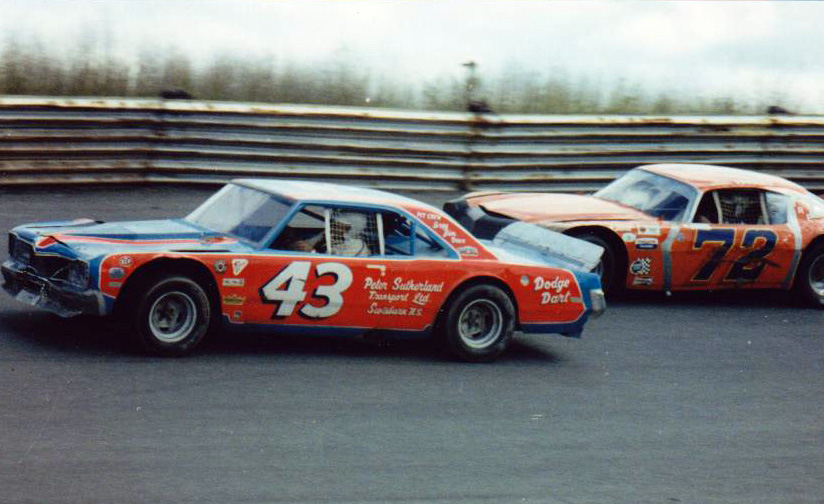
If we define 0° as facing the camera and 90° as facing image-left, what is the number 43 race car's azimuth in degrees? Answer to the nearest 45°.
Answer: approximately 45°

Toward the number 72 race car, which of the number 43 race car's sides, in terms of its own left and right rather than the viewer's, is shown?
back

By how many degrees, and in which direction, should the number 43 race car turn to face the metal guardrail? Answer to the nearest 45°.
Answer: approximately 135° to its right
